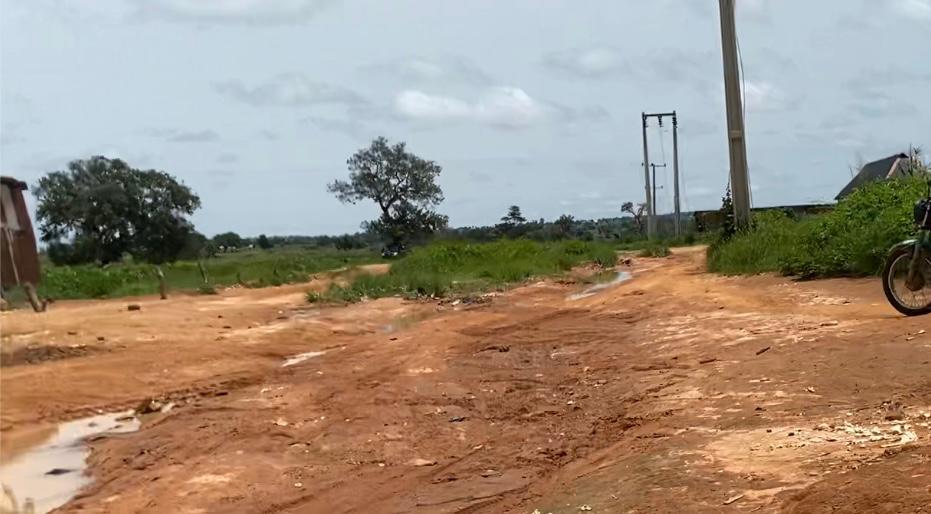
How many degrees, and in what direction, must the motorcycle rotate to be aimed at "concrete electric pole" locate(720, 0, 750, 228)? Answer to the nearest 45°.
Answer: approximately 90° to its right

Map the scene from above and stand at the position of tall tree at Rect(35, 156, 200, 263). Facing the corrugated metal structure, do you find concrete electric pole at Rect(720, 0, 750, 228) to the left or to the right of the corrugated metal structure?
left

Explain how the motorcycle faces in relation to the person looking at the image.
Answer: facing to the left of the viewer

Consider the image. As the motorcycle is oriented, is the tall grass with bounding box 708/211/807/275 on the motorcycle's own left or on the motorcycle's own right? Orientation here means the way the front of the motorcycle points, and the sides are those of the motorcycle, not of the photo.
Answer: on the motorcycle's own right

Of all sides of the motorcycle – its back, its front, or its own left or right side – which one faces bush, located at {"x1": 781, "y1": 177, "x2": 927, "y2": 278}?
right

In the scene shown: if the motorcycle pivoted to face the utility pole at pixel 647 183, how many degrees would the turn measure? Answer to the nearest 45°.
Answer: approximately 90° to its right

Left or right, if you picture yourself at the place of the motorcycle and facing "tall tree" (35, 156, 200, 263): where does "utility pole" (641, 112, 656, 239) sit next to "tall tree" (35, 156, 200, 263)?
right

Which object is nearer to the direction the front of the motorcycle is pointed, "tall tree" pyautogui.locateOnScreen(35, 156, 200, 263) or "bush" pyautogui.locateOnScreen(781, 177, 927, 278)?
the tall tree

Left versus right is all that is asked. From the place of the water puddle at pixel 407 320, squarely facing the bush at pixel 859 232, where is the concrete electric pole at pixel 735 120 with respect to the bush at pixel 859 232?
left

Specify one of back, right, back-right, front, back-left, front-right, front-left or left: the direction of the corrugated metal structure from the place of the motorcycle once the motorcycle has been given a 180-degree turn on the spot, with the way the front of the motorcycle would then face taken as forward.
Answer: back-right

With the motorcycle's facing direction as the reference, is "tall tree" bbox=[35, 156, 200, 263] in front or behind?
in front
